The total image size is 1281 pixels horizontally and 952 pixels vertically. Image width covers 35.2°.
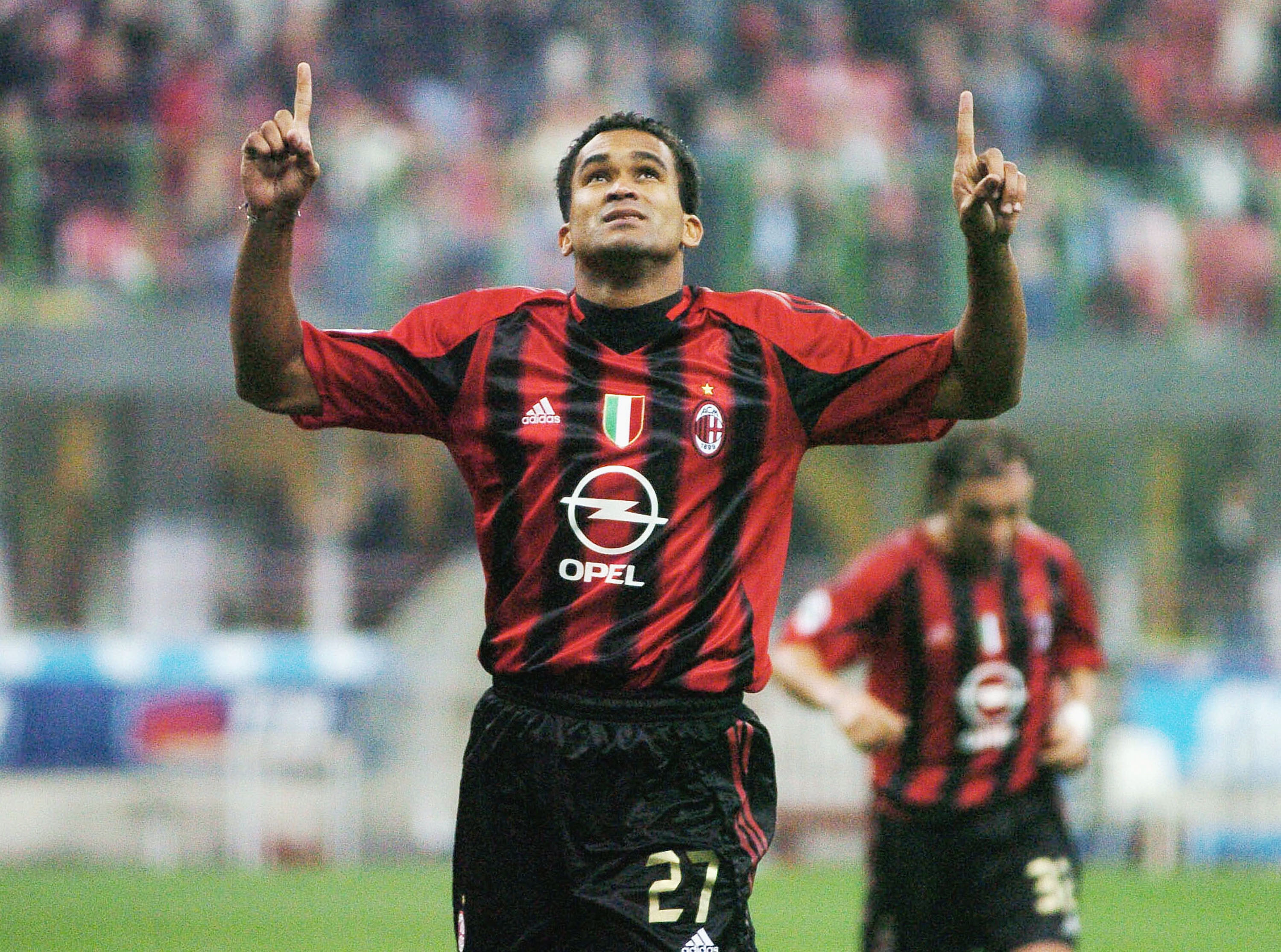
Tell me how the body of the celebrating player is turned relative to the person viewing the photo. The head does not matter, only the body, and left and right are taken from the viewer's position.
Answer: facing the viewer

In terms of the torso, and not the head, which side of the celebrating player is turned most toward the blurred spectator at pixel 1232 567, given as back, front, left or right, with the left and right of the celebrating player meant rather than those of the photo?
back

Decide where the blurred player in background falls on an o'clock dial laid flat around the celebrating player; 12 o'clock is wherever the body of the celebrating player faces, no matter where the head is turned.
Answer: The blurred player in background is roughly at 7 o'clock from the celebrating player.
